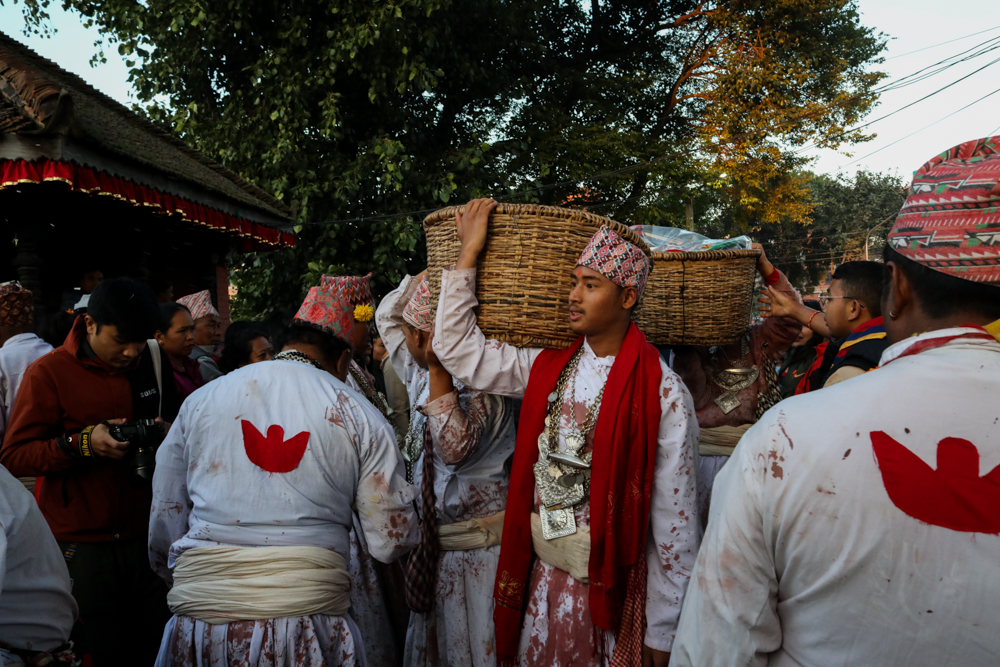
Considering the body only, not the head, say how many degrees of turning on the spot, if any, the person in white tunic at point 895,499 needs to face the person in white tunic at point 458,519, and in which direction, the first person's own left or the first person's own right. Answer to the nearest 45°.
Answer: approximately 45° to the first person's own left

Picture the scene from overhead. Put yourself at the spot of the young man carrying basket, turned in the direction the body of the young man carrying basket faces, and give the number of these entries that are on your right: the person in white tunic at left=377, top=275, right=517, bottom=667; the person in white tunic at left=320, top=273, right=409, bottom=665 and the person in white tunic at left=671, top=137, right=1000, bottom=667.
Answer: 2

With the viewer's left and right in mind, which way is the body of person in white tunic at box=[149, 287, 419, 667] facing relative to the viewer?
facing away from the viewer

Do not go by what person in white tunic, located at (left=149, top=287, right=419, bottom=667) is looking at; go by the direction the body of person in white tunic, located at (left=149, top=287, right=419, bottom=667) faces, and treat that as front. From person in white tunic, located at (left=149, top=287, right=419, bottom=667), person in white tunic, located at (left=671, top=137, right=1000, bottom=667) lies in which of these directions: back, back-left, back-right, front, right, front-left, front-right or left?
back-right

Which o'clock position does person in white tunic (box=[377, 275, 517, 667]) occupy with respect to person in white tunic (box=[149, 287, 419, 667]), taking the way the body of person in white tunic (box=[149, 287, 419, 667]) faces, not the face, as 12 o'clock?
person in white tunic (box=[377, 275, 517, 667]) is roughly at 2 o'clock from person in white tunic (box=[149, 287, 419, 667]).

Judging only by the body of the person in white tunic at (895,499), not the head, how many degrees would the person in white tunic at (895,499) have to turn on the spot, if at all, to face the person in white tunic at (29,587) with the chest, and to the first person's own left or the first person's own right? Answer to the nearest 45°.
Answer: approximately 90° to the first person's own left

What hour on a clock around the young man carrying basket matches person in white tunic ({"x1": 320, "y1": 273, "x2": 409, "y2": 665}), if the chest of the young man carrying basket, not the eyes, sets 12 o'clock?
The person in white tunic is roughly at 3 o'clock from the young man carrying basket.

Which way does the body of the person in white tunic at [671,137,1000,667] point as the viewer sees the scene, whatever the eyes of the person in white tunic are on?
away from the camera

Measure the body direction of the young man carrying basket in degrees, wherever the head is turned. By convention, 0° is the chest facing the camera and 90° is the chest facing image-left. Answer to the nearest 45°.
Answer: approximately 45°
